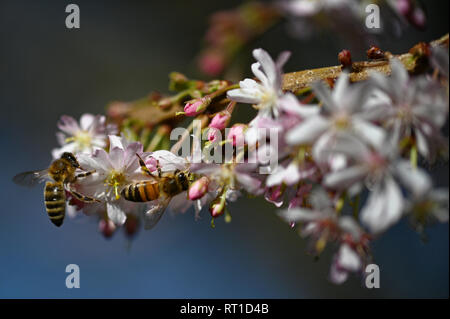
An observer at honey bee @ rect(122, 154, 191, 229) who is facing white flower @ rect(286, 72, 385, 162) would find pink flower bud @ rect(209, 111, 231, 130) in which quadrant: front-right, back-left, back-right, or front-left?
front-left

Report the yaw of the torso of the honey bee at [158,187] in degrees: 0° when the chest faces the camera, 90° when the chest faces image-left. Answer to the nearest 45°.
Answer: approximately 270°
